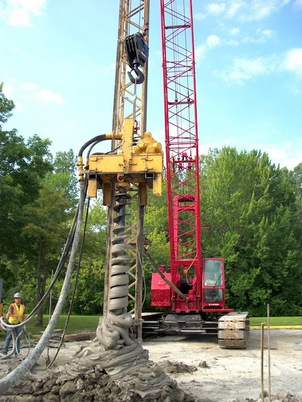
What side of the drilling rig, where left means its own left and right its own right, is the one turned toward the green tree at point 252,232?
back
